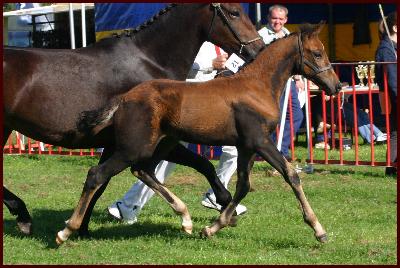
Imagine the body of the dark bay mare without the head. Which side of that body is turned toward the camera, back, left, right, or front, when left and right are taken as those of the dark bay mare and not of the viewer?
right

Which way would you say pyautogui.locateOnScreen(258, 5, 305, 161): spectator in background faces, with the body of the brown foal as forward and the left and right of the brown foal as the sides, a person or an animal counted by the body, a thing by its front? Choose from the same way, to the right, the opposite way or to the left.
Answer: to the right

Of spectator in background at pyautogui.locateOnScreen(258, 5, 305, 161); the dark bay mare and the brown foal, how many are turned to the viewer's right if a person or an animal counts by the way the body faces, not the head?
2

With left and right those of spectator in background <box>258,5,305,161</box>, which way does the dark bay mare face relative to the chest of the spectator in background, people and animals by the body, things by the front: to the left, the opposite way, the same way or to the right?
to the left

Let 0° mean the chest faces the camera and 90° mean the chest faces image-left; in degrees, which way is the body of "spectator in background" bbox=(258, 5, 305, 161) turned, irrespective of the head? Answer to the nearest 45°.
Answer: approximately 0°

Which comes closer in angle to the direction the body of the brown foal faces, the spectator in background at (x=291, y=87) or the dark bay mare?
the spectator in background

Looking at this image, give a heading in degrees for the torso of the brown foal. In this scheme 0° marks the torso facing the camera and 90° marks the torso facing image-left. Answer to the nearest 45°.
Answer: approximately 270°

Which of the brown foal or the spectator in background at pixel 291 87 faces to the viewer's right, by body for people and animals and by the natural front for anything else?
the brown foal

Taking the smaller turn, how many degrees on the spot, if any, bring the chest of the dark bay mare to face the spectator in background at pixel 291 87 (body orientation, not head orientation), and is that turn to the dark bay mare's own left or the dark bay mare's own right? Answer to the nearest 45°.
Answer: approximately 45° to the dark bay mare's own left

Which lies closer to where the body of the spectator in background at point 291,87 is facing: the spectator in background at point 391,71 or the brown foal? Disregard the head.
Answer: the brown foal
